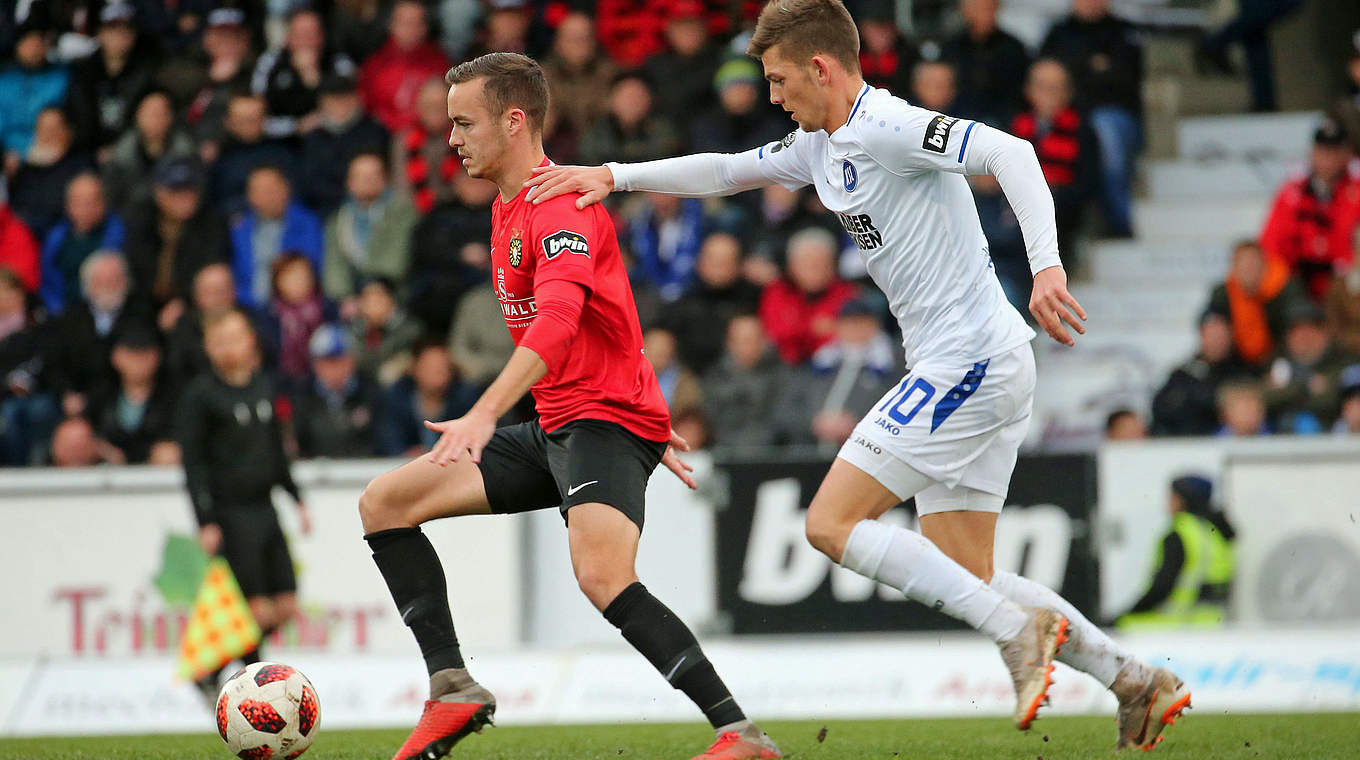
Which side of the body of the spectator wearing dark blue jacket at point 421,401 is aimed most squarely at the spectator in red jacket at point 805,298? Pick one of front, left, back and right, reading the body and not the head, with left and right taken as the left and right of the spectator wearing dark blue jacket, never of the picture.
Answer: left

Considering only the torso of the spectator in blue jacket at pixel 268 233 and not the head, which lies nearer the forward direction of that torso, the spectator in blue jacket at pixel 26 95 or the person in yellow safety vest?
the person in yellow safety vest

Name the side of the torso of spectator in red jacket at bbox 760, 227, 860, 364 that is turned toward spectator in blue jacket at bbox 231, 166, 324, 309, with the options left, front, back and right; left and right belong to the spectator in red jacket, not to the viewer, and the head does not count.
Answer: right

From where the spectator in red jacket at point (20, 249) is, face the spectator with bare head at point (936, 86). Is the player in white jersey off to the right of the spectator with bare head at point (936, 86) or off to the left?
right

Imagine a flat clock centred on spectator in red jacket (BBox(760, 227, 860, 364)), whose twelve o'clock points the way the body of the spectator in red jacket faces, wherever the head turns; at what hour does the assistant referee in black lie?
The assistant referee in black is roughly at 2 o'clock from the spectator in red jacket.

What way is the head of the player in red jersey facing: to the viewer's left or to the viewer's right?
to the viewer's left

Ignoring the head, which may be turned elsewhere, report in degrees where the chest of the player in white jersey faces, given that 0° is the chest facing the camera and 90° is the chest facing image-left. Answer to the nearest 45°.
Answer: approximately 90°

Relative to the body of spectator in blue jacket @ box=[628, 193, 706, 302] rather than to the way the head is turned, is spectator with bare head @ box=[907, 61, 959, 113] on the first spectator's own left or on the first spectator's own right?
on the first spectator's own left

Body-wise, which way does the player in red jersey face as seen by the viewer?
to the viewer's left

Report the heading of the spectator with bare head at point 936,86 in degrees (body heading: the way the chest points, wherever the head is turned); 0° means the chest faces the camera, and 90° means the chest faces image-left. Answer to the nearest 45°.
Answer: approximately 0°

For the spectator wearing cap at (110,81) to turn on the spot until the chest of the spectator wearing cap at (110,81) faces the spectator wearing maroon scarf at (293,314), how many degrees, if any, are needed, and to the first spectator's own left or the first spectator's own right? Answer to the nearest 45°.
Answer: approximately 45° to the first spectator's own left

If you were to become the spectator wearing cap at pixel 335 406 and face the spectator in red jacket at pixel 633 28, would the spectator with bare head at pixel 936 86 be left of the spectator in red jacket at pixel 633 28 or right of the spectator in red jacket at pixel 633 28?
right

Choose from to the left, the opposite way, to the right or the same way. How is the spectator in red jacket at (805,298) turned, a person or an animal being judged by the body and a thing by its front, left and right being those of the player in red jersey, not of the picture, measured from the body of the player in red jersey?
to the left
